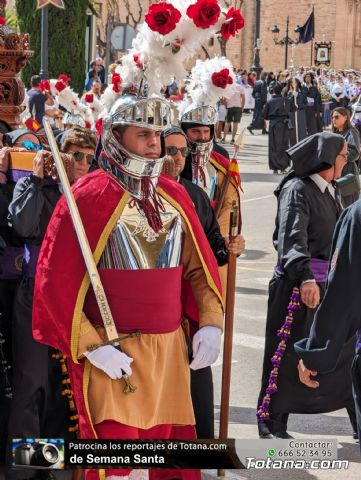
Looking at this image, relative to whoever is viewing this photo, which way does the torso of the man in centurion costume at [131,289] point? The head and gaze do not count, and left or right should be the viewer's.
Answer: facing the viewer and to the right of the viewer

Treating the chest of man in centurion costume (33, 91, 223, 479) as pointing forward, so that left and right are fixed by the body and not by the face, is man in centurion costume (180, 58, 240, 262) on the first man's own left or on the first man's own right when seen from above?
on the first man's own left

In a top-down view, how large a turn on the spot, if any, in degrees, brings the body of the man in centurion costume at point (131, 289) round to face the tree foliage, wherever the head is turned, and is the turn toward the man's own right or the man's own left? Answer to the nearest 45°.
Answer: approximately 135° to the man's own left

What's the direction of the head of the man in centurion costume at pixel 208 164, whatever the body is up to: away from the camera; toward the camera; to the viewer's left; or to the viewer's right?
toward the camera

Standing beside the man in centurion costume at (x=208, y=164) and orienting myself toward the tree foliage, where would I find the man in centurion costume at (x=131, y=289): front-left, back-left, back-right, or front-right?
back-left
